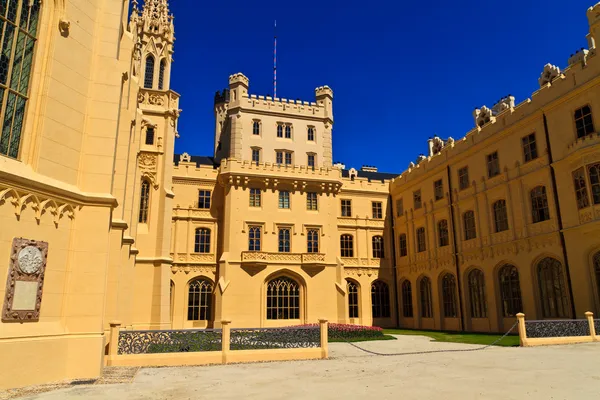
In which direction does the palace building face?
toward the camera
